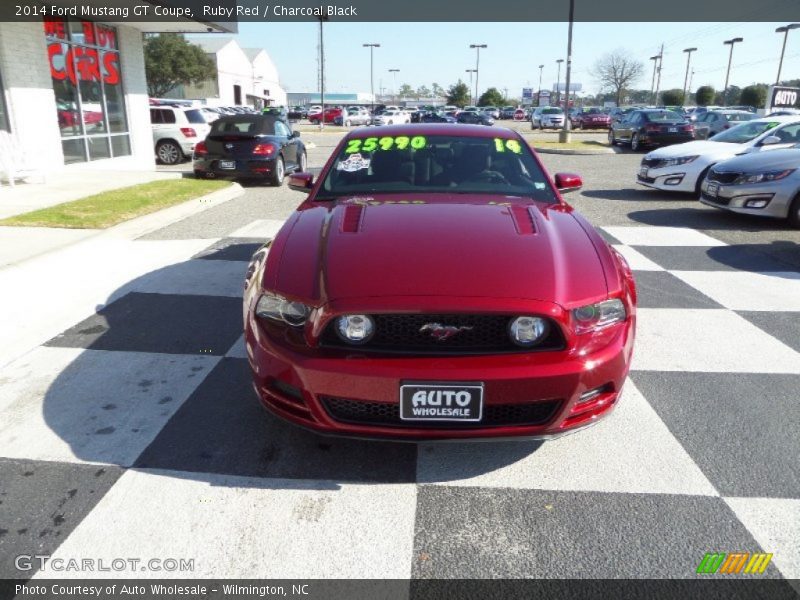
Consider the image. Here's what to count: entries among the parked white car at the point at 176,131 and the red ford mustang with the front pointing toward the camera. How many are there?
1

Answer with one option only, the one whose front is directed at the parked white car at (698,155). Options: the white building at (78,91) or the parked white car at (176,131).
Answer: the white building

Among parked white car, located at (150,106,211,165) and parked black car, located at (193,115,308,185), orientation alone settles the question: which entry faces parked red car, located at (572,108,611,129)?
the parked black car

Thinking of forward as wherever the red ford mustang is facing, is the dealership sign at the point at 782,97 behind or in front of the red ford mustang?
behind

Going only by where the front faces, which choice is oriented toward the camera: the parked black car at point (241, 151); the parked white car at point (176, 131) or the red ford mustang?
the red ford mustang

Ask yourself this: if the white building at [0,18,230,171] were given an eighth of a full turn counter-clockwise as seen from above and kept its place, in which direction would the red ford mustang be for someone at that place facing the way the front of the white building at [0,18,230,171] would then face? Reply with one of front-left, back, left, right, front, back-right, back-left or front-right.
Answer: right

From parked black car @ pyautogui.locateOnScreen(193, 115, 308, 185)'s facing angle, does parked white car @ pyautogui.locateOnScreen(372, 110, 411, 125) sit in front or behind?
in front

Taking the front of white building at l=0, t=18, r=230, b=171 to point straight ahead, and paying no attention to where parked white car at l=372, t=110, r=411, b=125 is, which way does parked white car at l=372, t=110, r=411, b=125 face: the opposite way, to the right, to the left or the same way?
to the right

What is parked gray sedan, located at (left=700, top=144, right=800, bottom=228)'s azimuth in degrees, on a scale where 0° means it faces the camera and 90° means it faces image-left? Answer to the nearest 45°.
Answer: approximately 45°

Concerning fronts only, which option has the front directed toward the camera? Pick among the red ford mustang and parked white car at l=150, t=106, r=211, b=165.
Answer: the red ford mustang

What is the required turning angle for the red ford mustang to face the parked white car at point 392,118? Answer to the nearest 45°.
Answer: approximately 180°

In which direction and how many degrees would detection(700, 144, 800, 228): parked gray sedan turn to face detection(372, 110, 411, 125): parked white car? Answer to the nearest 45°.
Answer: approximately 90° to its right

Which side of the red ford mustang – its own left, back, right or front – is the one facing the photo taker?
front

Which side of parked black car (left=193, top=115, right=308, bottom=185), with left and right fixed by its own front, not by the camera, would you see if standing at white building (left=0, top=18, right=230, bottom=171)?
left

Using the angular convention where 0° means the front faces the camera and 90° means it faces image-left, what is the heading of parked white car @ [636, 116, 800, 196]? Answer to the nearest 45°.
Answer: approximately 45°

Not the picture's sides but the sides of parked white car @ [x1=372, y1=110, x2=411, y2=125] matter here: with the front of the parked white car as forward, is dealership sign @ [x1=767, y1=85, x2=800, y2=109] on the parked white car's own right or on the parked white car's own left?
on the parked white car's own left

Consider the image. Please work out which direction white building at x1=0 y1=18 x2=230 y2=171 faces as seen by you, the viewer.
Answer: facing the viewer and to the right of the viewer

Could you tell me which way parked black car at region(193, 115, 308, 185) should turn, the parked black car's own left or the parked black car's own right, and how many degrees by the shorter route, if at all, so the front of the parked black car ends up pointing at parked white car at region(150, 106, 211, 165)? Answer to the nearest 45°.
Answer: approximately 45° to the parked black car's own left

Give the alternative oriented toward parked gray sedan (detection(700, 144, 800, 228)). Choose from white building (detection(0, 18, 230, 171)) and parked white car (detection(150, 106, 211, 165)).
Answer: the white building

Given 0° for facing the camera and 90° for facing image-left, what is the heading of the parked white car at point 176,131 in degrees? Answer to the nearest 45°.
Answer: approximately 135°

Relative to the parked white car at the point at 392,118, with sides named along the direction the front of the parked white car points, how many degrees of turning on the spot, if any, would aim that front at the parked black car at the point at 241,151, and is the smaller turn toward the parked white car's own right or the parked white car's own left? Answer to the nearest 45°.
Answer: approximately 45° to the parked white car's own left
